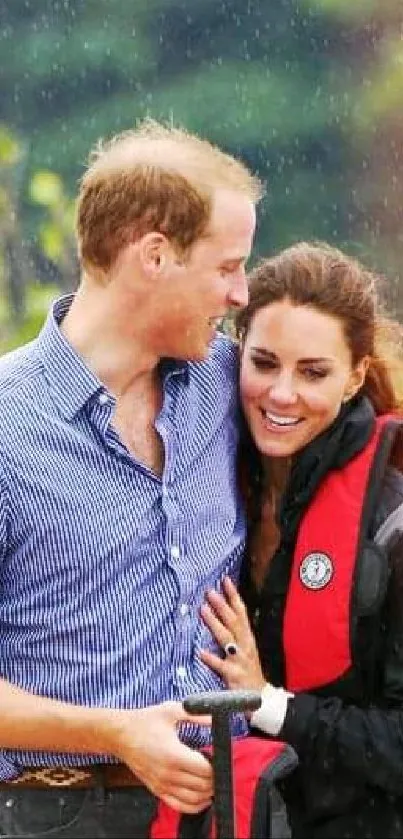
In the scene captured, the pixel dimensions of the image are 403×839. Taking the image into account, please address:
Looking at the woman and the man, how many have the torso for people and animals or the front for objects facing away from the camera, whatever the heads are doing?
0

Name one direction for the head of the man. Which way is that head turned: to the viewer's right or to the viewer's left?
to the viewer's right

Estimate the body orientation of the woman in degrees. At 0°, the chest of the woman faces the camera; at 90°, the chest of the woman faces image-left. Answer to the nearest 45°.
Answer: approximately 45°

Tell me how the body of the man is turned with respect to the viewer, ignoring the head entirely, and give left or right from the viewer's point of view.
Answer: facing the viewer and to the right of the viewer

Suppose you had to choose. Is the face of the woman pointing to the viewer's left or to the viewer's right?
to the viewer's left
